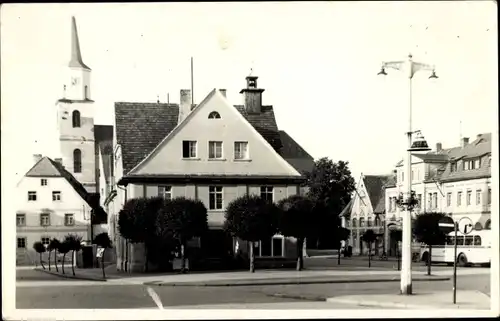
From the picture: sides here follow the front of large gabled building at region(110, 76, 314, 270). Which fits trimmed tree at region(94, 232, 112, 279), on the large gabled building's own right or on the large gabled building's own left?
on the large gabled building's own right

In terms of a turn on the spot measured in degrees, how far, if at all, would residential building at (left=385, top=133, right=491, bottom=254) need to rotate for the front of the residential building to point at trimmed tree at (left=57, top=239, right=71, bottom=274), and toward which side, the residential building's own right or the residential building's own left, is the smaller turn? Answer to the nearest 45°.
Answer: approximately 45° to the residential building's own right
